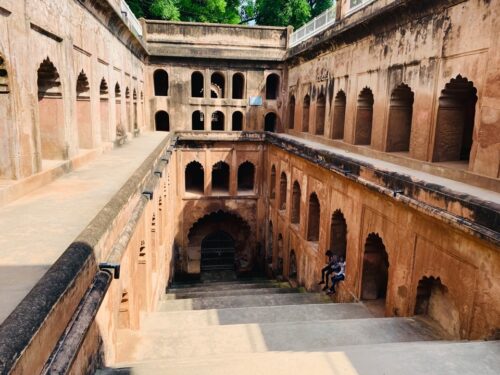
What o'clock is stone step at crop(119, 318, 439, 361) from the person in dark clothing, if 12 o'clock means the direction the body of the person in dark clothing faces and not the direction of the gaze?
The stone step is roughly at 11 o'clock from the person in dark clothing.

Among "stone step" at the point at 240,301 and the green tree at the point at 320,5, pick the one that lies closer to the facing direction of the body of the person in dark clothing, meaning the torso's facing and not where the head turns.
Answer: the stone step

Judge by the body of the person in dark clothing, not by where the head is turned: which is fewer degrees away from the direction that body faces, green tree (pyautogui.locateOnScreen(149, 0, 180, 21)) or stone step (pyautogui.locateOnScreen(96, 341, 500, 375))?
the stone step

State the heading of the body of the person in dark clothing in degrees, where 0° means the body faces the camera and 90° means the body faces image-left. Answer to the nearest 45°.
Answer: approximately 45°

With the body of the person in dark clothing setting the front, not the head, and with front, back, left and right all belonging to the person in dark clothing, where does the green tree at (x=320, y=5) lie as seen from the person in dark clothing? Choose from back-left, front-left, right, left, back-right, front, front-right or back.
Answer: back-right

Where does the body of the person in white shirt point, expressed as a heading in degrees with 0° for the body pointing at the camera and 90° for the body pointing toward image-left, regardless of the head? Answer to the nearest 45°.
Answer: approximately 90°
